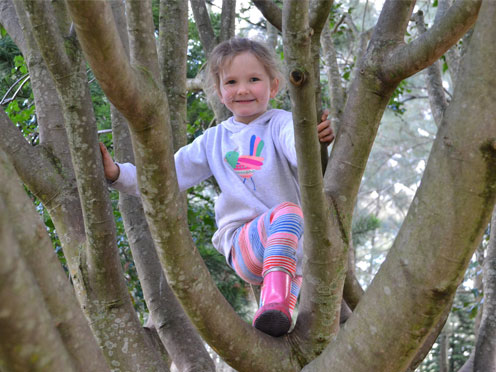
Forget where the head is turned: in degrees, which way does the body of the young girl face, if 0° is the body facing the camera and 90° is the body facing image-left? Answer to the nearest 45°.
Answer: approximately 0°
